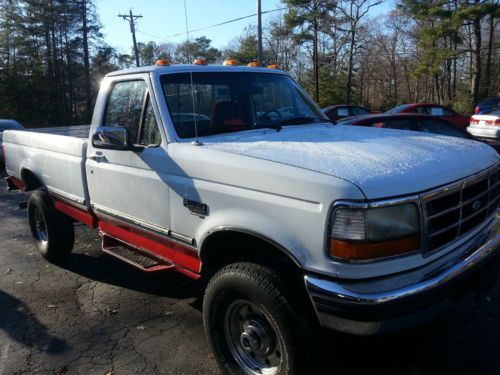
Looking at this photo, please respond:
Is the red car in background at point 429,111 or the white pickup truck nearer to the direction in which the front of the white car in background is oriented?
the red car in background

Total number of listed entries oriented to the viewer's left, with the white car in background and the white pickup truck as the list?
0

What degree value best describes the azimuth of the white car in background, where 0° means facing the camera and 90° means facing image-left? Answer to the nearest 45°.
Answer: approximately 225°

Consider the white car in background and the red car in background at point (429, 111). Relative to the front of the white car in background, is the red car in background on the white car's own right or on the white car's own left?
on the white car's own left

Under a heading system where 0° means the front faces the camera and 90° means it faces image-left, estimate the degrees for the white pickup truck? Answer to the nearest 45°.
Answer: approximately 315°

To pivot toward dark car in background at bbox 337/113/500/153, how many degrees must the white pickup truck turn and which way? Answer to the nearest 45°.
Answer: approximately 90° to its left

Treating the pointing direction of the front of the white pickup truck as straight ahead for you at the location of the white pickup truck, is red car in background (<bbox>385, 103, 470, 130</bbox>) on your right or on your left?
on your left
